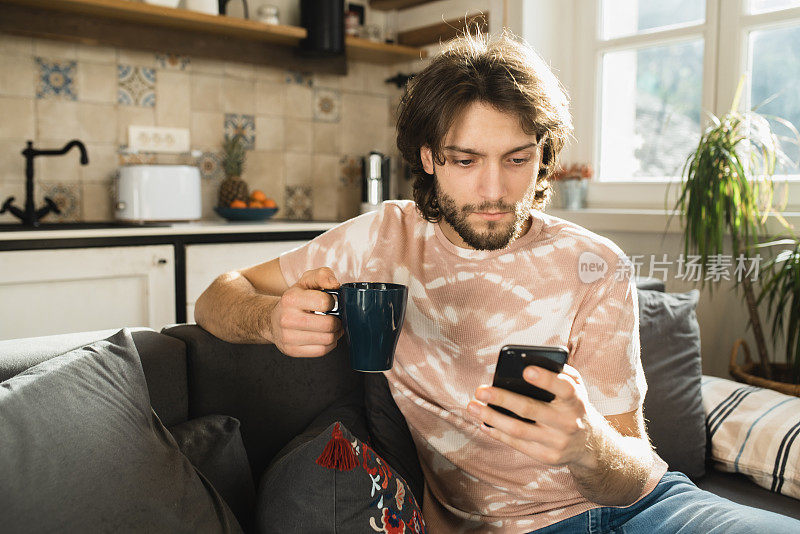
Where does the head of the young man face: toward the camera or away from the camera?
toward the camera

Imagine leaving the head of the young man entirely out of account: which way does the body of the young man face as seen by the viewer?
toward the camera

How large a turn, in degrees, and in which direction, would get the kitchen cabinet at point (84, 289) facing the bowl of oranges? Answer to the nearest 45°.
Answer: approximately 90° to its left

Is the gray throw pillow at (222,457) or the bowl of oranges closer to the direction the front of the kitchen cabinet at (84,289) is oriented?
the gray throw pillow

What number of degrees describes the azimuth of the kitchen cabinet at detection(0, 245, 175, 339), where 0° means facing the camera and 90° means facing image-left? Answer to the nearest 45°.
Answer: approximately 315°

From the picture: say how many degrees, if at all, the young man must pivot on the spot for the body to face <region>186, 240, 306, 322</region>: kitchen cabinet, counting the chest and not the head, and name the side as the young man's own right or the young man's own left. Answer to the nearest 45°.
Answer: approximately 135° to the young man's own right
